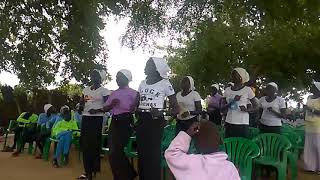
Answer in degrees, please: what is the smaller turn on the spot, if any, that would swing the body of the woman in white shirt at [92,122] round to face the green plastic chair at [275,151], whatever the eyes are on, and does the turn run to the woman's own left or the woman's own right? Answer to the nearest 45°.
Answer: approximately 90° to the woman's own left

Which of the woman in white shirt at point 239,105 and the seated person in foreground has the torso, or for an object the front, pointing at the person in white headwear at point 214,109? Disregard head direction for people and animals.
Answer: the seated person in foreground

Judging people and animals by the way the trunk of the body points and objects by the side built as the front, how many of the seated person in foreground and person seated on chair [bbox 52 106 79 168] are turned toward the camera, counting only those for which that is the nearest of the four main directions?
1

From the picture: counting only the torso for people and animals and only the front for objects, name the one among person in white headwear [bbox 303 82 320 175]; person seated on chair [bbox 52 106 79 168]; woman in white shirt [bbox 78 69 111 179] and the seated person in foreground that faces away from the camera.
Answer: the seated person in foreground

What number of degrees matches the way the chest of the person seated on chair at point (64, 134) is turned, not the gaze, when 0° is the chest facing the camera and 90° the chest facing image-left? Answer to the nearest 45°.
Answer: approximately 0°

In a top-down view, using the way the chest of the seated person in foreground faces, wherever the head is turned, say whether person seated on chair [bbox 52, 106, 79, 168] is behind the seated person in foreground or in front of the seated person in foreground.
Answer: in front

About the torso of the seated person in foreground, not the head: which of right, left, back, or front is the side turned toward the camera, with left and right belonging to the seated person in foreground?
back

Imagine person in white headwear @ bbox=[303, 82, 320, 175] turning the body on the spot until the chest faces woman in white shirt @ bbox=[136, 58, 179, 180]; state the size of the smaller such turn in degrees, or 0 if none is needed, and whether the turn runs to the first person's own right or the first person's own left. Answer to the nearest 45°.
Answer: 0° — they already face them

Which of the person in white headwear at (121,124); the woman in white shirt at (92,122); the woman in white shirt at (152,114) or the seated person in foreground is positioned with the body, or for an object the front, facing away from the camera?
the seated person in foreground

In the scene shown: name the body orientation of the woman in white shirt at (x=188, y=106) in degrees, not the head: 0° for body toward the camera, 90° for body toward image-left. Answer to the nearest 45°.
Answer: approximately 45°

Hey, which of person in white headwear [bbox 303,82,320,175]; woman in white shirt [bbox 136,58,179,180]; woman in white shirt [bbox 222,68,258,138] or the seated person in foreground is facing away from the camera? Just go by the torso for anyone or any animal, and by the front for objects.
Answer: the seated person in foreground

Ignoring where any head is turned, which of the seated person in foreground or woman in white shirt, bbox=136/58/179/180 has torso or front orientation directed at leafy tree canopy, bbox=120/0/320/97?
the seated person in foreground

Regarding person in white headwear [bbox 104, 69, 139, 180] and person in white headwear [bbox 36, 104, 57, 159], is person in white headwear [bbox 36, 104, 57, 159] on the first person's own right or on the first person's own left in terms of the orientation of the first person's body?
on the first person's own right

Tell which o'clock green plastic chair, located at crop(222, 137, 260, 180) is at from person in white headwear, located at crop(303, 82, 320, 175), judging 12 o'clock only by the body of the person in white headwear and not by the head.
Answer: The green plastic chair is roughly at 11 o'clock from the person in white headwear.
